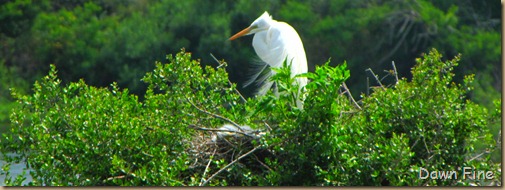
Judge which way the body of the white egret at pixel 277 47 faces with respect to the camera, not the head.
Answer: to the viewer's left
